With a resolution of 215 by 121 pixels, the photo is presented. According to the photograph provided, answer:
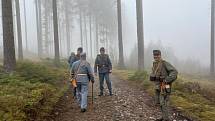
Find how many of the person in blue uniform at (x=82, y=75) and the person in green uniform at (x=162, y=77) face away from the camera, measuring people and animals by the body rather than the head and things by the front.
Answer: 1

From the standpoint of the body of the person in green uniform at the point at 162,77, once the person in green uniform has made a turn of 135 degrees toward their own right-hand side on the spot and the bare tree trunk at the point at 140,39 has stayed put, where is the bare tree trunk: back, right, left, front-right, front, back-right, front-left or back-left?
front

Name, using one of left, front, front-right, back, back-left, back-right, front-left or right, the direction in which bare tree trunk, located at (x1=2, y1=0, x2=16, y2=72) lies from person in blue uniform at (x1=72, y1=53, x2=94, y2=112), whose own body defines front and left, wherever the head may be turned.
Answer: front-left

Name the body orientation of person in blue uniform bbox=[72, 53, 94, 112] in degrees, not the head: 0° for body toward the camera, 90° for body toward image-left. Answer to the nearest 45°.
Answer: approximately 180°

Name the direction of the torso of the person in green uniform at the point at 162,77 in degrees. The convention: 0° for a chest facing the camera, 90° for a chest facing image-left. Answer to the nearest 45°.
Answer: approximately 45°

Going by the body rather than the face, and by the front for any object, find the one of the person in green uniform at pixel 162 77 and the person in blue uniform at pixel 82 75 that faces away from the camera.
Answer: the person in blue uniform
